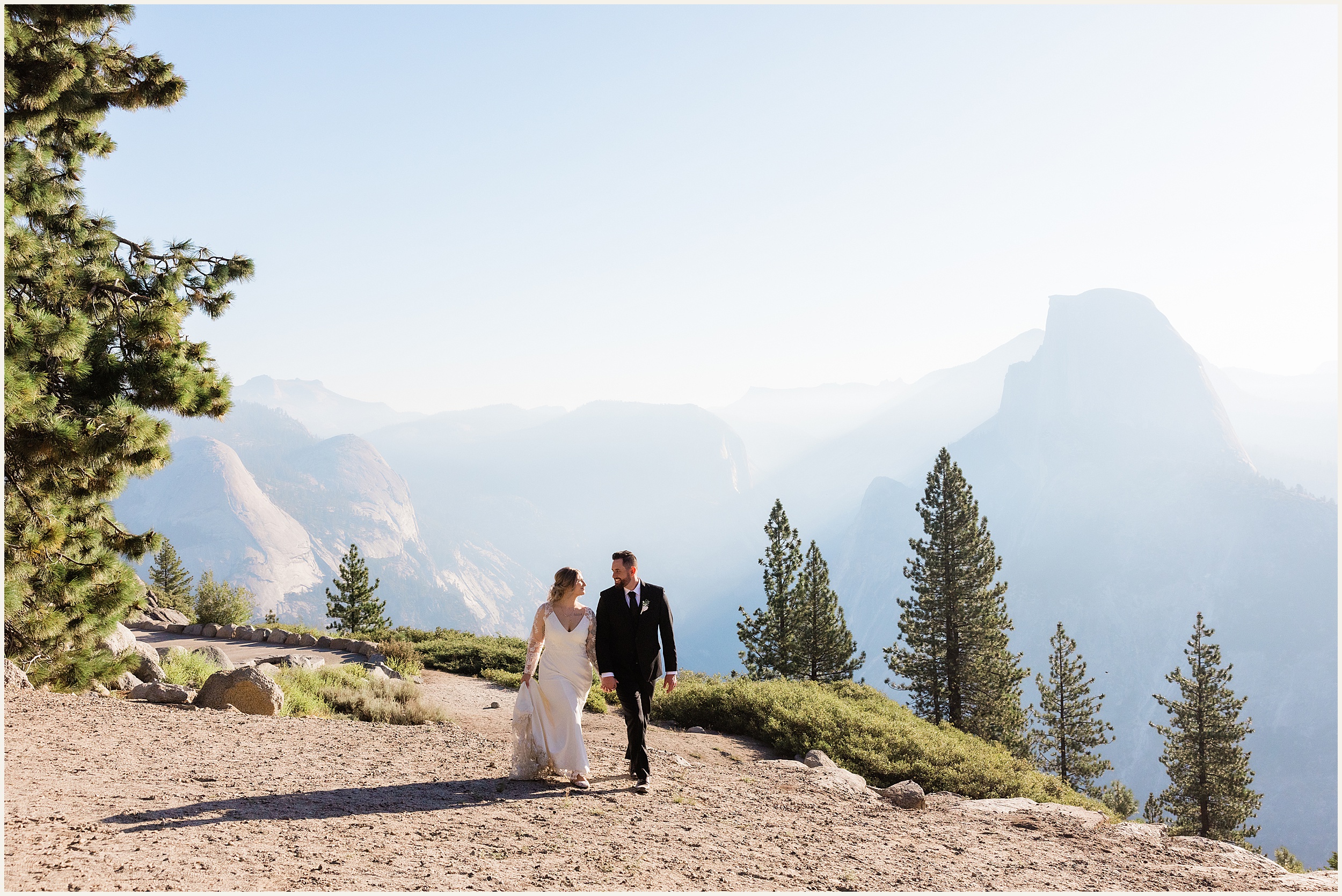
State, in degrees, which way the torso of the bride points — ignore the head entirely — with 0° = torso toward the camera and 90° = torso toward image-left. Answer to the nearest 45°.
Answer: approximately 0°

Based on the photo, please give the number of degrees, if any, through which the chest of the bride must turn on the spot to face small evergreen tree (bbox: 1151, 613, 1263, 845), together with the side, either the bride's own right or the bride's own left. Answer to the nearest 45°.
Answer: approximately 135° to the bride's own left

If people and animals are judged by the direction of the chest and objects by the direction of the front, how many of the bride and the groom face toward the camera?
2

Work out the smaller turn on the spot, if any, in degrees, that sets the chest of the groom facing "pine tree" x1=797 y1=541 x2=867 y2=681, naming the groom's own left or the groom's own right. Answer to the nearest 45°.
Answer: approximately 180°

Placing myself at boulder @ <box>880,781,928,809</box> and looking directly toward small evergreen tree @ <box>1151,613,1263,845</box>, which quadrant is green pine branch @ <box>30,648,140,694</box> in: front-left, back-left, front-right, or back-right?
back-left

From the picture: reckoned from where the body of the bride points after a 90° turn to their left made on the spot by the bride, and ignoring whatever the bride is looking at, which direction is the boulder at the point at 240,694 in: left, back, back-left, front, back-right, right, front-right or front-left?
back-left
